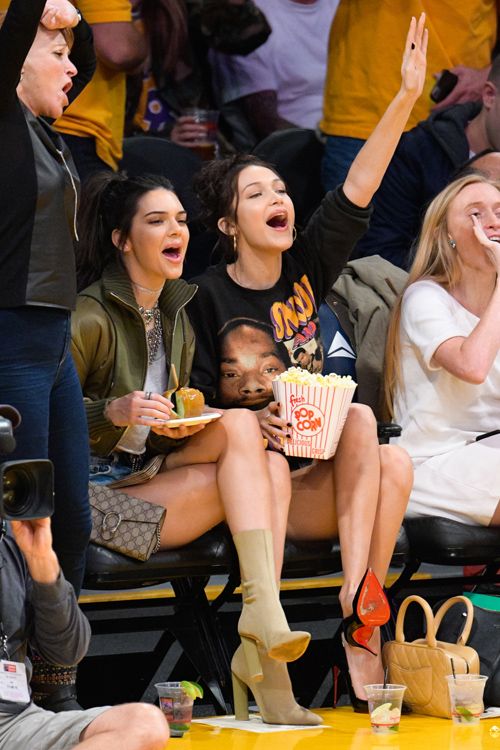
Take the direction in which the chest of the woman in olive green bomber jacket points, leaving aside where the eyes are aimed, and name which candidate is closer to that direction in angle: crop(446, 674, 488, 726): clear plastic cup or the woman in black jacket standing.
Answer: the clear plastic cup

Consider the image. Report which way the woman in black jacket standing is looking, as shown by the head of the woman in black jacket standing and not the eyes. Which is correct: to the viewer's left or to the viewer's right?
to the viewer's right

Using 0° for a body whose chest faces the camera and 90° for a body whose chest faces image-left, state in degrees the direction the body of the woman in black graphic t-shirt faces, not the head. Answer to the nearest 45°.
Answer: approximately 315°

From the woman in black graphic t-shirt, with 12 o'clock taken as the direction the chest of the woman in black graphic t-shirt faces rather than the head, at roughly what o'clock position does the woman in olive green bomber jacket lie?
The woman in olive green bomber jacket is roughly at 3 o'clock from the woman in black graphic t-shirt.

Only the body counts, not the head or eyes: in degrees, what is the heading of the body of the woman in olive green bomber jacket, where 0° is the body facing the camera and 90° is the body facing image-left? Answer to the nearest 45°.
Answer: approximately 315°

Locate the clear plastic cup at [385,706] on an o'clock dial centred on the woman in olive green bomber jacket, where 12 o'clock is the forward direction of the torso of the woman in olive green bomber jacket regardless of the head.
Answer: The clear plastic cup is roughly at 12 o'clock from the woman in olive green bomber jacket.
